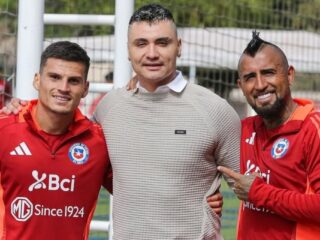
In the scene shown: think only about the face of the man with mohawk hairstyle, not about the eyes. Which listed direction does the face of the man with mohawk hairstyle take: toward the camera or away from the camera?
toward the camera

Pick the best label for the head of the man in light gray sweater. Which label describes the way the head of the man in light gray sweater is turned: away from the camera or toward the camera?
toward the camera

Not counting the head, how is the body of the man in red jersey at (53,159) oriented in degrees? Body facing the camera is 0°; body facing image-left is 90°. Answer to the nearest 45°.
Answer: approximately 0°

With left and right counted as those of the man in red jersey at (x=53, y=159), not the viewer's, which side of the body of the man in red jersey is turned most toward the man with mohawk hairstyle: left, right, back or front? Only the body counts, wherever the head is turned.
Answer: left

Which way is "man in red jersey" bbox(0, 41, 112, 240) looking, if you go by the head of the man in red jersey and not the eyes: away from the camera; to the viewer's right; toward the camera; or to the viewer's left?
toward the camera

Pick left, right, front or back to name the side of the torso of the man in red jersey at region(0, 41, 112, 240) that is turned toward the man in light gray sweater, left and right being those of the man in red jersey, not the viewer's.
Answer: left
